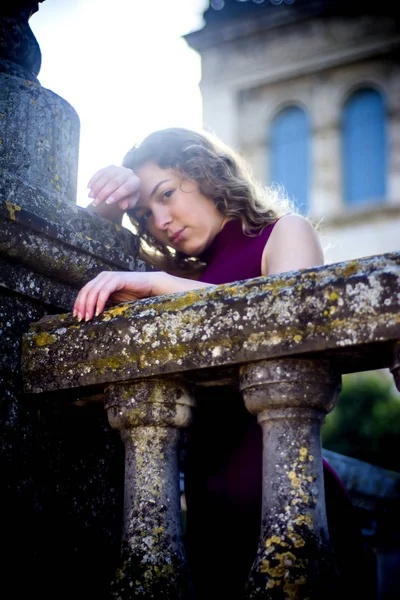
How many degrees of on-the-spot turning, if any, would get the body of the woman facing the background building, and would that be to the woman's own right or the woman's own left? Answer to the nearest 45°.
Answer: approximately 135° to the woman's own right

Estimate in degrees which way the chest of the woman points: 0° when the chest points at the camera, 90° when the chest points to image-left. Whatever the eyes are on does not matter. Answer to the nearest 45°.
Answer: approximately 45°

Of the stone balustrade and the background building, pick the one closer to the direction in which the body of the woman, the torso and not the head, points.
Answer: the stone balustrade
